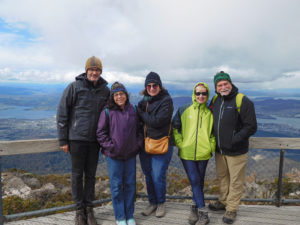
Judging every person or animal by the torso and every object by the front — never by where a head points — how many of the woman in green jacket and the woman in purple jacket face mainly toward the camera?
2

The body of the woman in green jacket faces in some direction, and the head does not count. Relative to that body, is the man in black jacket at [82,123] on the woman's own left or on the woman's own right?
on the woman's own right

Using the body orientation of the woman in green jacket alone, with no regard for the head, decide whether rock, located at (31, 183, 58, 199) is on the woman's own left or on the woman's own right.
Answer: on the woman's own right

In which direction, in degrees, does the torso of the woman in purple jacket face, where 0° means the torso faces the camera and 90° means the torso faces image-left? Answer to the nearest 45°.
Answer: approximately 0°

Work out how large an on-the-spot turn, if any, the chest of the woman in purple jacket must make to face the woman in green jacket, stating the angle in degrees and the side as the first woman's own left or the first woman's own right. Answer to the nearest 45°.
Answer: approximately 90° to the first woman's own left
